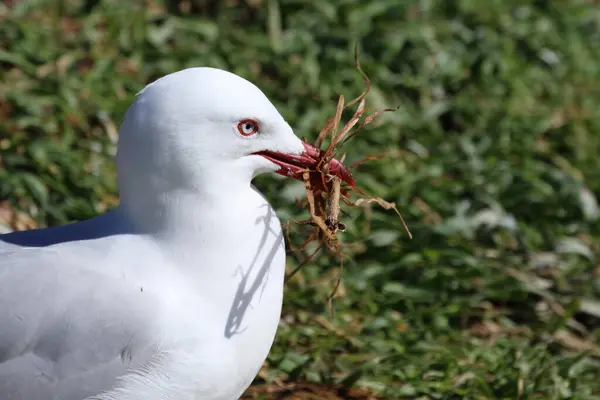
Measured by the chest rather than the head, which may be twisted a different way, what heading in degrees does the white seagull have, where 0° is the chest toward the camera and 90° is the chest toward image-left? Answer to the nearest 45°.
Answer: approximately 270°
